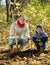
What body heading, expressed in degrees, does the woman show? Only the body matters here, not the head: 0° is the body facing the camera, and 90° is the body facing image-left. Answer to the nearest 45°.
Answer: approximately 0°
